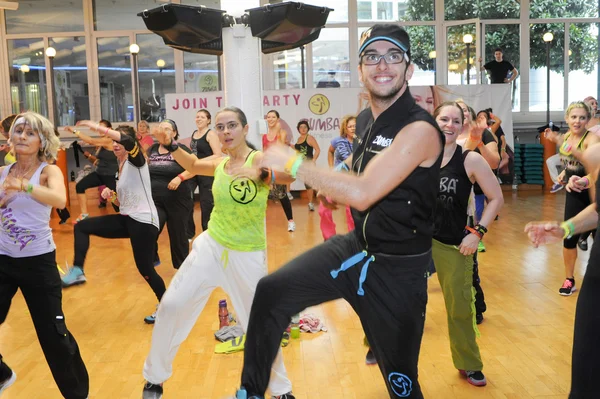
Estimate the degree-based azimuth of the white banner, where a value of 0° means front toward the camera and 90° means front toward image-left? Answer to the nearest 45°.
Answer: approximately 0°

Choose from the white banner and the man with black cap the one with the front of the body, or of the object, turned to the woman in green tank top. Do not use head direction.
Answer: the white banner

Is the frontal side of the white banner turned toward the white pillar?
no

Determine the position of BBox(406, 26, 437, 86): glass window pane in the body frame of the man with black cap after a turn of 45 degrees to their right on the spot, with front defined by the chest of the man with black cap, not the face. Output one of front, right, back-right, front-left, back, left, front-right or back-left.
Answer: right

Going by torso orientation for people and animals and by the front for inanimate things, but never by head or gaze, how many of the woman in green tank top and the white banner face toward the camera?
2

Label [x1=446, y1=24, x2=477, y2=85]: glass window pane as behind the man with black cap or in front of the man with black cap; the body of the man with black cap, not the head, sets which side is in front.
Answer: behind

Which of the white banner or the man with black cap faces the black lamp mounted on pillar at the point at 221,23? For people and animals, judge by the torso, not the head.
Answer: the white banner

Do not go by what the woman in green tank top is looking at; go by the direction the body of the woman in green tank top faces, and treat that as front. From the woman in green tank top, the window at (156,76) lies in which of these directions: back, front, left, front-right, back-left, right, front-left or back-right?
back

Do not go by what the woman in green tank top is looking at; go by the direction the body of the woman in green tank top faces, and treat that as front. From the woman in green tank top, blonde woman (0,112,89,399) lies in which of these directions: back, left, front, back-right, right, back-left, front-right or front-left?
right

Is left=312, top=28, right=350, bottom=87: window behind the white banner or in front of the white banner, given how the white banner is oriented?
behind
